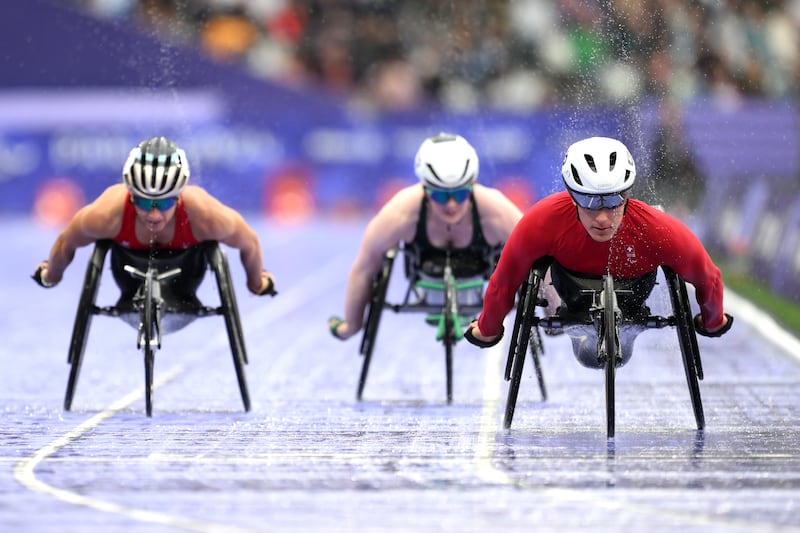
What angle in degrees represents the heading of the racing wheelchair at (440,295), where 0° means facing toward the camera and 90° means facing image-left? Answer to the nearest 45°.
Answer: approximately 0°

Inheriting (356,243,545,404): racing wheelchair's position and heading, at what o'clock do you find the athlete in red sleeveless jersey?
The athlete in red sleeveless jersey is roughly at 2 o'clock from the racing wheelchair.

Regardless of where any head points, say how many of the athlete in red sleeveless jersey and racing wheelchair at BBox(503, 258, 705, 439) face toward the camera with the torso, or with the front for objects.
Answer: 2

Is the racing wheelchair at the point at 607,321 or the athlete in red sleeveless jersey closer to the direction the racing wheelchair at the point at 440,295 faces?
the racing wheelchair

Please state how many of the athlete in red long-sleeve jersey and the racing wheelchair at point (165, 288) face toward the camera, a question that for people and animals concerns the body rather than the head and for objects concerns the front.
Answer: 2
